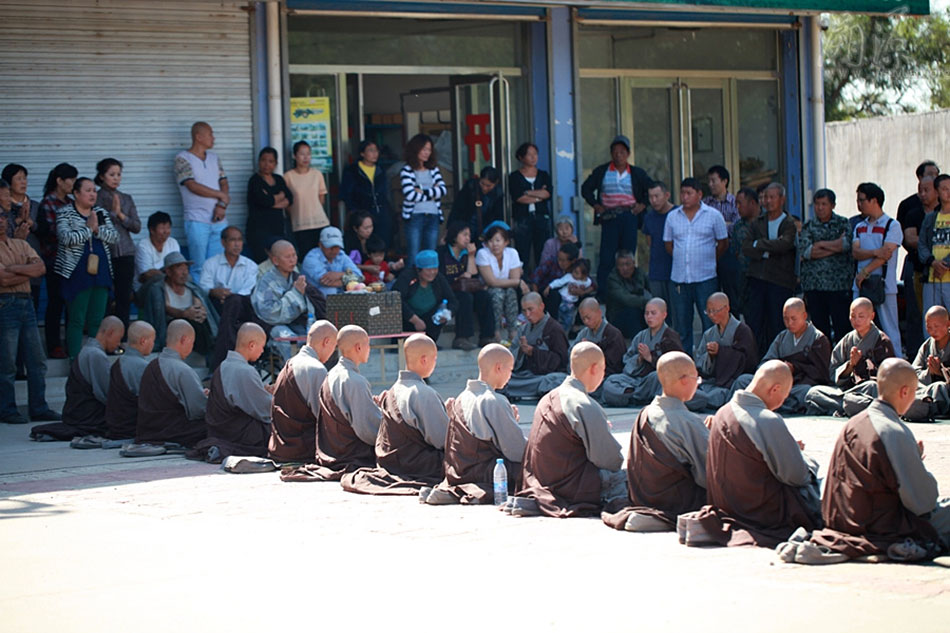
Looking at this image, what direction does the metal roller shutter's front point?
toward the camera

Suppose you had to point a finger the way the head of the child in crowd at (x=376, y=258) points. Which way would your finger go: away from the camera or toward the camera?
toward the camera

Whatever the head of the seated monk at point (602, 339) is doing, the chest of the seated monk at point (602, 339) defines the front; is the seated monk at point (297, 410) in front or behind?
in front

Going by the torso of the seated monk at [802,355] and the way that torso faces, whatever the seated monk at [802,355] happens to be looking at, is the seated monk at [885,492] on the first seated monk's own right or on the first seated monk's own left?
on the first seated monk's own left

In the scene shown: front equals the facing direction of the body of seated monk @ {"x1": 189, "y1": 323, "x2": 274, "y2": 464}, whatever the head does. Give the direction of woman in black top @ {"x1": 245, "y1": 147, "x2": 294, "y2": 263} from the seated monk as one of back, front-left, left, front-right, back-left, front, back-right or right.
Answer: front-left

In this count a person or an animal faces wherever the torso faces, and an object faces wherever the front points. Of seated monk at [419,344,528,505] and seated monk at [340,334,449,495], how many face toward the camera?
0

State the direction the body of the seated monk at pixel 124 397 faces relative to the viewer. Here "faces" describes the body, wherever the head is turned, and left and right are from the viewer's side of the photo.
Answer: facing away from the viewer and to the right of the viewer

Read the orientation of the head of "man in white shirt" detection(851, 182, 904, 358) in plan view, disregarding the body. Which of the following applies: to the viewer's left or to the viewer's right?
to the viewer's left

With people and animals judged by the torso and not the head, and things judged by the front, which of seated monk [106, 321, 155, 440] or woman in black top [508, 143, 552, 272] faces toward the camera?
the woman in black top

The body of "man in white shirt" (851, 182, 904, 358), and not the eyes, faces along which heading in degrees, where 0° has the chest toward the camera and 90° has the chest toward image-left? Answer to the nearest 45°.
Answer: approximately 45°

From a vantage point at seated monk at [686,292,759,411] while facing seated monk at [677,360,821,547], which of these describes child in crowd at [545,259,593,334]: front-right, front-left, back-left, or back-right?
back-right

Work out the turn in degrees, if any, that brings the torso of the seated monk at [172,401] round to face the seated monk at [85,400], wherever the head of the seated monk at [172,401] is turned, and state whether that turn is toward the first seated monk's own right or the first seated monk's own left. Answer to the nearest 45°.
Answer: approximately 90° to the first seated monk's own left

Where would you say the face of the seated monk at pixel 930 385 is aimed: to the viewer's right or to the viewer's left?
to the viewer's left

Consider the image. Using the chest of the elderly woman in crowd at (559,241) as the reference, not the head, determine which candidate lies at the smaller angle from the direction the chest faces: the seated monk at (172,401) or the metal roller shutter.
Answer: the seated monk
